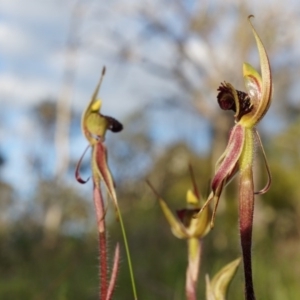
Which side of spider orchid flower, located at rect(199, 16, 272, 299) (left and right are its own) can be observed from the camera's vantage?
left

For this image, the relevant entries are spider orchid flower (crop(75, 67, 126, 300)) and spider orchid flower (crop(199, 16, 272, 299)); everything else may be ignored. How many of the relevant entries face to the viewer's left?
1

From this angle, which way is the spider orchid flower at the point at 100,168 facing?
to the viewer's right

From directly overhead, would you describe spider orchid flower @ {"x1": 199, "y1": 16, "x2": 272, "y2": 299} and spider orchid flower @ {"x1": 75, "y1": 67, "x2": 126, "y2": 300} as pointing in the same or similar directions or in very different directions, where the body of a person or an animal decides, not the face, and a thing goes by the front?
very different directions
